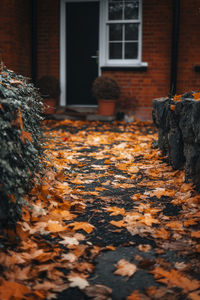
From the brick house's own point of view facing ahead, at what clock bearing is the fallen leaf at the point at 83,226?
The fallen leaf is roughly at 12 o'clock from the brick house.

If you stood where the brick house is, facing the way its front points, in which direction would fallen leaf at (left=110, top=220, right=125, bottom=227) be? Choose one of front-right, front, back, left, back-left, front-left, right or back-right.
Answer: front

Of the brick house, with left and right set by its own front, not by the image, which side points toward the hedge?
front

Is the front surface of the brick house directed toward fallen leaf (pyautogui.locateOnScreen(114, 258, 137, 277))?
yes

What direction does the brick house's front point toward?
toward the camera

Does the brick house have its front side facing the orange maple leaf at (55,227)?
yes

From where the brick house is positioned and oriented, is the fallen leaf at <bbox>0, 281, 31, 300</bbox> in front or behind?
in front

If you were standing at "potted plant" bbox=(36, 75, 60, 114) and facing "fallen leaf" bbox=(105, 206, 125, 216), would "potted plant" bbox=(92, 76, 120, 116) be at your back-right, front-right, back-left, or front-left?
front-left

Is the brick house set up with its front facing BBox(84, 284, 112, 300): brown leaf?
yes

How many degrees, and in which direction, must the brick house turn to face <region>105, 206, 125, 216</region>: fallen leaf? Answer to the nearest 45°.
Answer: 0° — it already faces it

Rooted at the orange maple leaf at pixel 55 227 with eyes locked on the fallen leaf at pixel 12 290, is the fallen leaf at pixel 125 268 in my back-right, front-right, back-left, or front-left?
front-left
